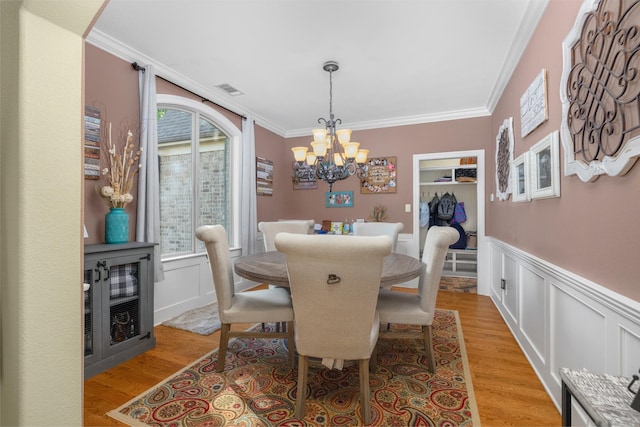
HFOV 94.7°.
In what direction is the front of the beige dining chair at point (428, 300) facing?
to the viewer's left

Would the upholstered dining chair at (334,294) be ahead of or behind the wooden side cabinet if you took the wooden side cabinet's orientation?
ahead

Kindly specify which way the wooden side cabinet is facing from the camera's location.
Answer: facing the viewer and to the right of the viewer

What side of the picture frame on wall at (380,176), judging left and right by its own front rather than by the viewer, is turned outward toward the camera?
front

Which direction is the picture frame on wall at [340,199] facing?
toward the camera

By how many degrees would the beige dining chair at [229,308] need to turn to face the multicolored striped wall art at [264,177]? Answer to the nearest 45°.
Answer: approximately 90° to its left

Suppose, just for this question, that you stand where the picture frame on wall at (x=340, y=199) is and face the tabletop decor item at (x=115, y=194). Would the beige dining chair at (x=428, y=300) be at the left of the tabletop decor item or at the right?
left

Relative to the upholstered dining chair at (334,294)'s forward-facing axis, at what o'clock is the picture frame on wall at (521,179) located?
The picture frame on wall is roughly at 2 o'clock from the upholstered dining chair.

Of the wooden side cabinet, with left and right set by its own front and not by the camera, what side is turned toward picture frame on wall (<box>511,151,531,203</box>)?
front

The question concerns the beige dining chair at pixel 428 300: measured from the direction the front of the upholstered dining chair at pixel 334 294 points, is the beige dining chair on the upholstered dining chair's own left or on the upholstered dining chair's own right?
on the upholstered dining chair's own right

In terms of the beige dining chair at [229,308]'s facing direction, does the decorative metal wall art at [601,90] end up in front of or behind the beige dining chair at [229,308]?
in front

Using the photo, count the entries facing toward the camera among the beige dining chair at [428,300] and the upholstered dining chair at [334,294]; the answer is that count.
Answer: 0

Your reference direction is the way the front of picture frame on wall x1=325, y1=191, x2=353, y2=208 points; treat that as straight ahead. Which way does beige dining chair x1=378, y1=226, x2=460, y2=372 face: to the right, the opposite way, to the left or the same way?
to the right

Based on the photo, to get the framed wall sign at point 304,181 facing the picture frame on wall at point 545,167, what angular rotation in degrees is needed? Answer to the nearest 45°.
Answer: approximately 45° to its left

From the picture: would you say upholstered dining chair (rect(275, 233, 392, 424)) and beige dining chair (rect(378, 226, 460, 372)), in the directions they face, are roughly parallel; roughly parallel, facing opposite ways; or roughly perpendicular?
roughly perpendicular

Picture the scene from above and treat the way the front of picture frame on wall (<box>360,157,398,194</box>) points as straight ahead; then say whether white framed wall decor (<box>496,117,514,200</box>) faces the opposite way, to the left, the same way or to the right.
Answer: to the right

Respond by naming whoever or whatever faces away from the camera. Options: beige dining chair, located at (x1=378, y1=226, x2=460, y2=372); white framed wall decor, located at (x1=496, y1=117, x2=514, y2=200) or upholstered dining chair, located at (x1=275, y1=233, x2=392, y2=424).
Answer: the upholstered dining chair

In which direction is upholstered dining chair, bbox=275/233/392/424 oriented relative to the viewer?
away from the camera

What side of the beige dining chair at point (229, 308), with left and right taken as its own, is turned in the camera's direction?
right

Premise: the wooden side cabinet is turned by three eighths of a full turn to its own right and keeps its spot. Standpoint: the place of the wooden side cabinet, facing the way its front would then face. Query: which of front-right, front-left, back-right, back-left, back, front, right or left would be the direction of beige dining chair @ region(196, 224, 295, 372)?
back-left

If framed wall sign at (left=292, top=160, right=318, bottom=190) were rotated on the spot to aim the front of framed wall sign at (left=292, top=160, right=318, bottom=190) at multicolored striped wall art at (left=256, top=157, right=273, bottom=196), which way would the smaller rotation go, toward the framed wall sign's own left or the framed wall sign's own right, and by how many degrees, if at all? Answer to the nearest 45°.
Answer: approximately 45° to the framed wall sign's own right

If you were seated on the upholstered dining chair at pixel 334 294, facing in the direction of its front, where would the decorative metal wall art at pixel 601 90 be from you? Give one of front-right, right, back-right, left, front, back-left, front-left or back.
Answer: right
